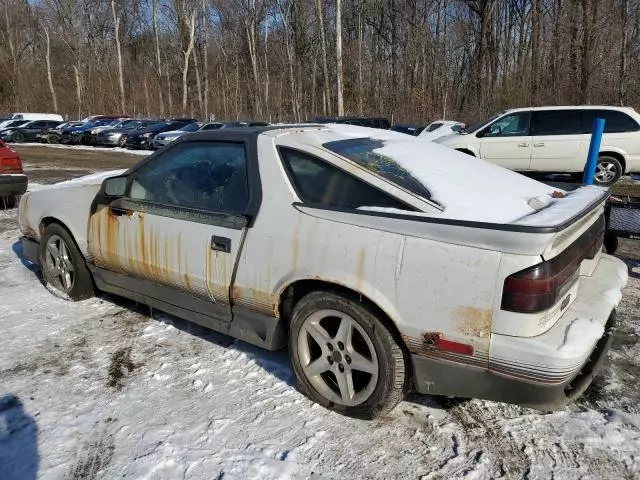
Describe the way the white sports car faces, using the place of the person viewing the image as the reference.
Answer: facing away from the viewer and to the left of the viewer

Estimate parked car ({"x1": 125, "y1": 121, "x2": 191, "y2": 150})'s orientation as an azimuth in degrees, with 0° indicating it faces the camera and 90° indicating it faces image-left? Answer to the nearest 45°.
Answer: approximately 45°

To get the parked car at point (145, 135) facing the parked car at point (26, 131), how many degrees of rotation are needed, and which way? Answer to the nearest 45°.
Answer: approximately 90° to its right

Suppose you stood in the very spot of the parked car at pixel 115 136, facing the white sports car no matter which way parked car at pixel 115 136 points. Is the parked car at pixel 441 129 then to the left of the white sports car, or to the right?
left

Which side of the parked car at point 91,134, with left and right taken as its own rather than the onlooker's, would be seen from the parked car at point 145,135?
left

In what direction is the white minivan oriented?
to the viewer's left

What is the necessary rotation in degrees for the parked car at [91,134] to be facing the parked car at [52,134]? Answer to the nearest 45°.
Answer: approximately 90° to its right
